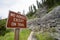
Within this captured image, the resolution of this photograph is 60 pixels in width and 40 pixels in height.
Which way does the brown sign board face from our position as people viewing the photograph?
facing the viewer and to the right of the viewer
